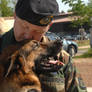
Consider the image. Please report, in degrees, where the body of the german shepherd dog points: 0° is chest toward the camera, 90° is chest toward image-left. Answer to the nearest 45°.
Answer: approximately 270°
